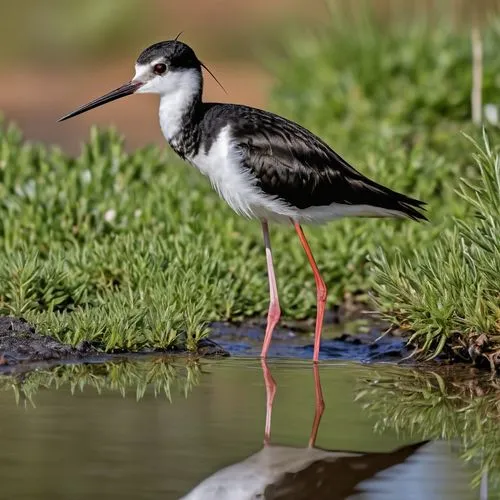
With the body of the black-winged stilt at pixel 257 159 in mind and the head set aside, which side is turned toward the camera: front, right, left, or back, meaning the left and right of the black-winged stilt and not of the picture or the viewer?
left
